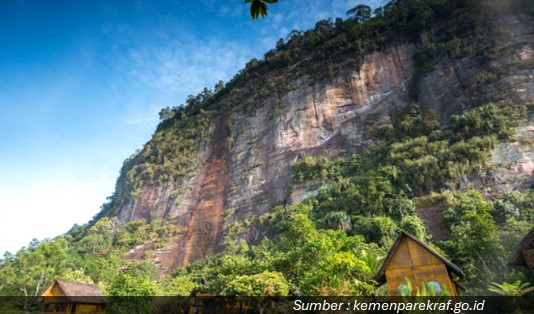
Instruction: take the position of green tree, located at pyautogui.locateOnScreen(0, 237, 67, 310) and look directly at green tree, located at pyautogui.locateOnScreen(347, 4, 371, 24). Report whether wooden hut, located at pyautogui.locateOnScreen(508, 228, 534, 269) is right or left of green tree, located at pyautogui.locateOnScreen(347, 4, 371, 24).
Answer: right

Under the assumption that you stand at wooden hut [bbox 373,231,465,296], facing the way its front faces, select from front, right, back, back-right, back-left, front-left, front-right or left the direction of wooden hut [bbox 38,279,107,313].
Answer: right

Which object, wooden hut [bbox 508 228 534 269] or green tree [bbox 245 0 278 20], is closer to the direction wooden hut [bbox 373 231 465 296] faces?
the green tree

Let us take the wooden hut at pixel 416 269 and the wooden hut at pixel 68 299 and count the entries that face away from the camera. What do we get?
0

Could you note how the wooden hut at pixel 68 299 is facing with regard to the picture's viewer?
facing the viewer and to the left of the viewer

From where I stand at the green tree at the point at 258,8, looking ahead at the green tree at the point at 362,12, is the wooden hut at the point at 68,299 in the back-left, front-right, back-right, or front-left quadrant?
front-left

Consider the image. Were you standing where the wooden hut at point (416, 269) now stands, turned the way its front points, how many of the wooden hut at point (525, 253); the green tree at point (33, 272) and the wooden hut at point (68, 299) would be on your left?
1

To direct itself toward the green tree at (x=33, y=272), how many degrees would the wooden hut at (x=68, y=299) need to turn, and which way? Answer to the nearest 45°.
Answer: approximately 135° to its right

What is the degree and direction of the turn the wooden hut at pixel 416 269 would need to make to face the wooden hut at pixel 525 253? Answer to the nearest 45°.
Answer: approximately 90° to its left

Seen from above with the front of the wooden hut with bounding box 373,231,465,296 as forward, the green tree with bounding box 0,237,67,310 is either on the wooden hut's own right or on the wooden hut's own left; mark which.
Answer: on the wooden hut's own right

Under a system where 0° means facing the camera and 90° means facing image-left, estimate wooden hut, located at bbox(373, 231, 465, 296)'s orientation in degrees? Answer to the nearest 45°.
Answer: approximately 0°

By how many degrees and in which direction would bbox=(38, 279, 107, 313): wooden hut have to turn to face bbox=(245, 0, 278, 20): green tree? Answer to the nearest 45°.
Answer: approximately 45° to its left
